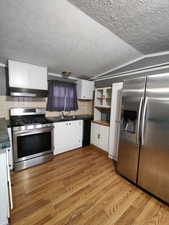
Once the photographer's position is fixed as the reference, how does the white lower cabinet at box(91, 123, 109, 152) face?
facing the viewer and to the left of the viewer

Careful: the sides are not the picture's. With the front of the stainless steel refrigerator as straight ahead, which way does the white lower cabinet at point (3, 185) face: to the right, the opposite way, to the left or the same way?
the opposite way

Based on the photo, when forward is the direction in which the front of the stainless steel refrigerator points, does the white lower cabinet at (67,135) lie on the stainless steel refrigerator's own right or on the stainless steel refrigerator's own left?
on the stainless steel refrigerator's own right

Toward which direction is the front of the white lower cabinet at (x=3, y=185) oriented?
to the viewer's right

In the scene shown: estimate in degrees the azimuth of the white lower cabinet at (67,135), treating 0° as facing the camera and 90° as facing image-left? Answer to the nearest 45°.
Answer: approximately 315°

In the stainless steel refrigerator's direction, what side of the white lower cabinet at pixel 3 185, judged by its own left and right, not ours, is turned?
front

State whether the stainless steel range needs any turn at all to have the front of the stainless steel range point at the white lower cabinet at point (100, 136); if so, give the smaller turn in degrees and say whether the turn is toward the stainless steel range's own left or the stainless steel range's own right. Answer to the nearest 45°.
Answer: approximately 45° to the stainless steel range's own left

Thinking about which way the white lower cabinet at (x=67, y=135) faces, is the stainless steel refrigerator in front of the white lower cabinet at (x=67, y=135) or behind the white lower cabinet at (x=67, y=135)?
in front

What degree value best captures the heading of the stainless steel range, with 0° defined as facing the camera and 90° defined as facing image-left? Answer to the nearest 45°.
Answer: approximately 315°

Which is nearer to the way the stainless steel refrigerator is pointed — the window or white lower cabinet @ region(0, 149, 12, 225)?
the white lower cabinet

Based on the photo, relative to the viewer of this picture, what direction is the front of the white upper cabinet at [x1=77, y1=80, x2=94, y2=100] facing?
facing the viewer

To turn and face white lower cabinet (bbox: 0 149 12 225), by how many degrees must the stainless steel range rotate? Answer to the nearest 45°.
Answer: approximately 45° to its right
